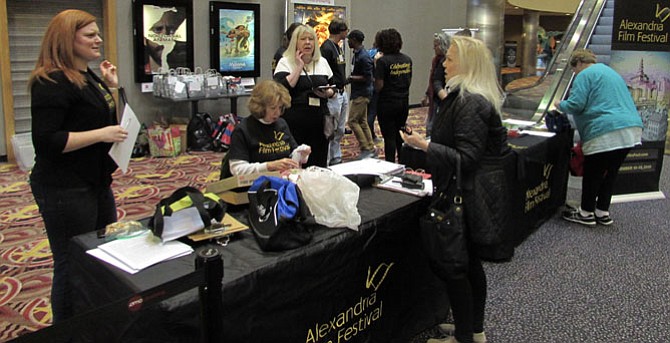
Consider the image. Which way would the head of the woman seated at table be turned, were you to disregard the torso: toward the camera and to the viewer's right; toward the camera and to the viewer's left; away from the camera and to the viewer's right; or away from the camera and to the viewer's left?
toward the camera and to the viewer's right

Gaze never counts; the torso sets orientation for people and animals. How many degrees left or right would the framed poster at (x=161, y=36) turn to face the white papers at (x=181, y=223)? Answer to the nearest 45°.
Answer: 0° — it already faces it

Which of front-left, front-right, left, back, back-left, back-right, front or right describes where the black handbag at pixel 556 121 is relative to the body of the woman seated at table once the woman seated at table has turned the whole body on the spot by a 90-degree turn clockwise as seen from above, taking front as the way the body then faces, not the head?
back

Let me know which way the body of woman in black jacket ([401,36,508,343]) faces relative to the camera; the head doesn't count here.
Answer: to the viewer's left

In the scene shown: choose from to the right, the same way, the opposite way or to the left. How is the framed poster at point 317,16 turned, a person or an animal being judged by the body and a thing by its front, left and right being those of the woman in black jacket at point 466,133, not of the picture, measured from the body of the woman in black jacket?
to the left

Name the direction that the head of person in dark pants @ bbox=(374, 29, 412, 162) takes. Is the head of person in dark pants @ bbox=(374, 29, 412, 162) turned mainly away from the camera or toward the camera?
away from the camera

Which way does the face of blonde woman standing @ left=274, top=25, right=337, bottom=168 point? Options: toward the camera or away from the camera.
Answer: toward the camera

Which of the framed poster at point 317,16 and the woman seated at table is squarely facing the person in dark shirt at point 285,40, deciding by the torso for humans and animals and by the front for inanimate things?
the framed poster

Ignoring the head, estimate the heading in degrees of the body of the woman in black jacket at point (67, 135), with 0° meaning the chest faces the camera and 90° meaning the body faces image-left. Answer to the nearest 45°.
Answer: approximately 270°

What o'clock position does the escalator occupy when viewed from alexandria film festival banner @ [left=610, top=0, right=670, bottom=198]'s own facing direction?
The escalator is roughly at 5 o'clock from the alexandria film festival banner.

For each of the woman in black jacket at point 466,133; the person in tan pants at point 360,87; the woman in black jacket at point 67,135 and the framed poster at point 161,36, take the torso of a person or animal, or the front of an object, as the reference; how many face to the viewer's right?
1
